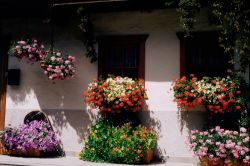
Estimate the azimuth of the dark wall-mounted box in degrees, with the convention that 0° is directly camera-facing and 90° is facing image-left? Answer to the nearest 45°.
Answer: approximately 0°

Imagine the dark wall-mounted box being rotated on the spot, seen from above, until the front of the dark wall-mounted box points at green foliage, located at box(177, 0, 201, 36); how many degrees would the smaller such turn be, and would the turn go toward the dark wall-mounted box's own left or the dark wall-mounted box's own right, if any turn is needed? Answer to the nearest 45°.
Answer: approximately 45° to the dark wall-mounted box's own left

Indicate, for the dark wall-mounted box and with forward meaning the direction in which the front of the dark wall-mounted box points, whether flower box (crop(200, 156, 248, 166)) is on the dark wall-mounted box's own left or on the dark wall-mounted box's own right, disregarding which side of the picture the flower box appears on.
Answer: on the dark wall-mounted box's own left

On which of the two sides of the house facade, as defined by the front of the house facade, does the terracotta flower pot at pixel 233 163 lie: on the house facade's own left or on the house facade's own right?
on the house facade's own left

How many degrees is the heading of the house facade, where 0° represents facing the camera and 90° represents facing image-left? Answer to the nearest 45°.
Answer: approximately 0°

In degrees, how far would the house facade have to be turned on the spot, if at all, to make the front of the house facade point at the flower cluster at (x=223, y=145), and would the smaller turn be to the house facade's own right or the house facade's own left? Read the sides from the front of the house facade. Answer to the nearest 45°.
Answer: approximately 45° to the house facade's own left
